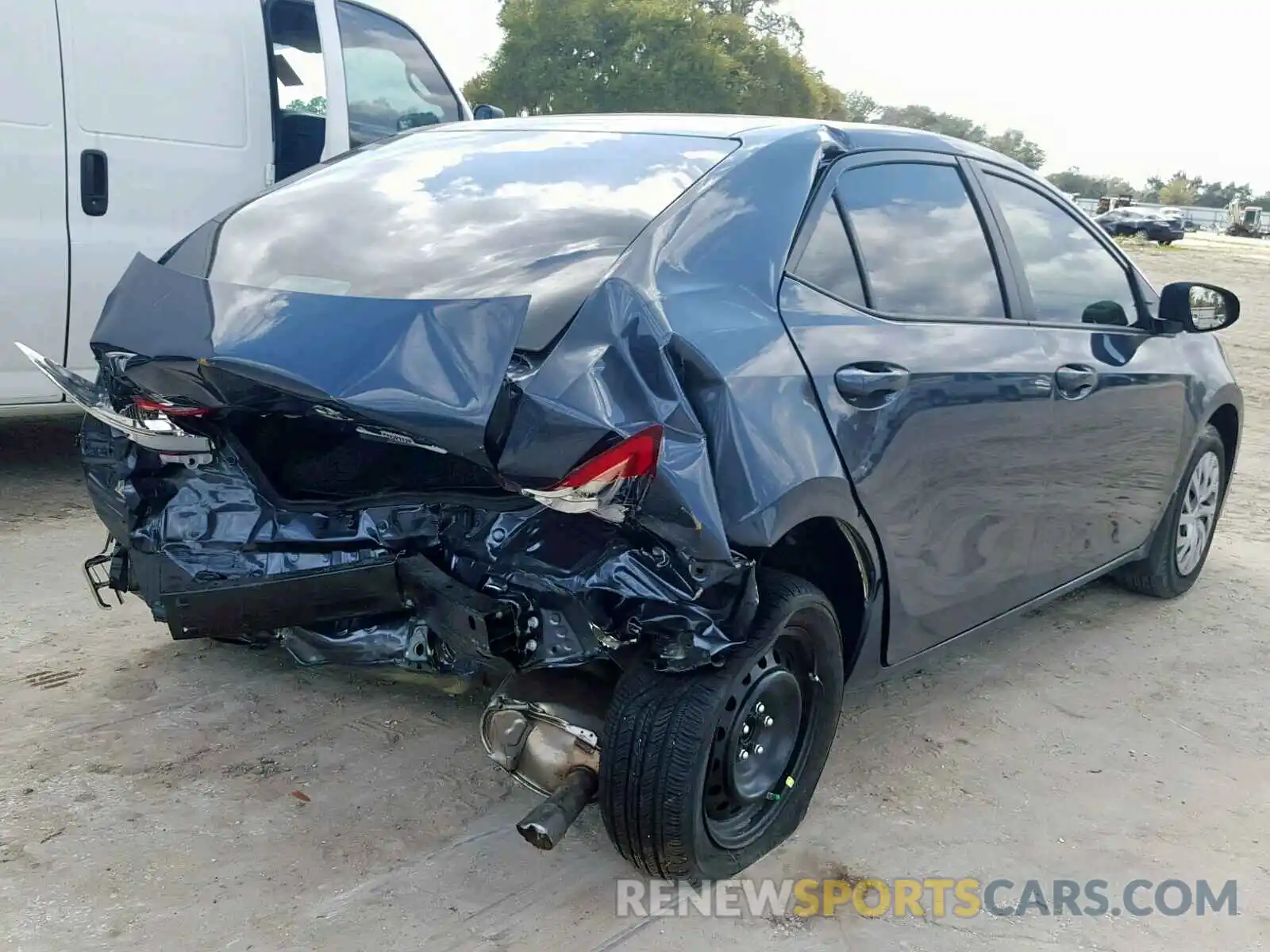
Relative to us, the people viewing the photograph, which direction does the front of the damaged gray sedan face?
facing away from the viewer and to the right of the viewer

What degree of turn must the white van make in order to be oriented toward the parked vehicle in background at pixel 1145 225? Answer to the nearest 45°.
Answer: approximately 45° to its left

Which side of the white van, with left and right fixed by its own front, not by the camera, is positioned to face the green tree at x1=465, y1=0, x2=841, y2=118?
left

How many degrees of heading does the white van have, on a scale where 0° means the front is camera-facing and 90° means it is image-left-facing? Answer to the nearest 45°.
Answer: approximately 270°

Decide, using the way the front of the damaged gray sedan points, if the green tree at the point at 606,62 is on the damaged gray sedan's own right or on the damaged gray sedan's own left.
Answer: on the damaged gray sedan's own left
